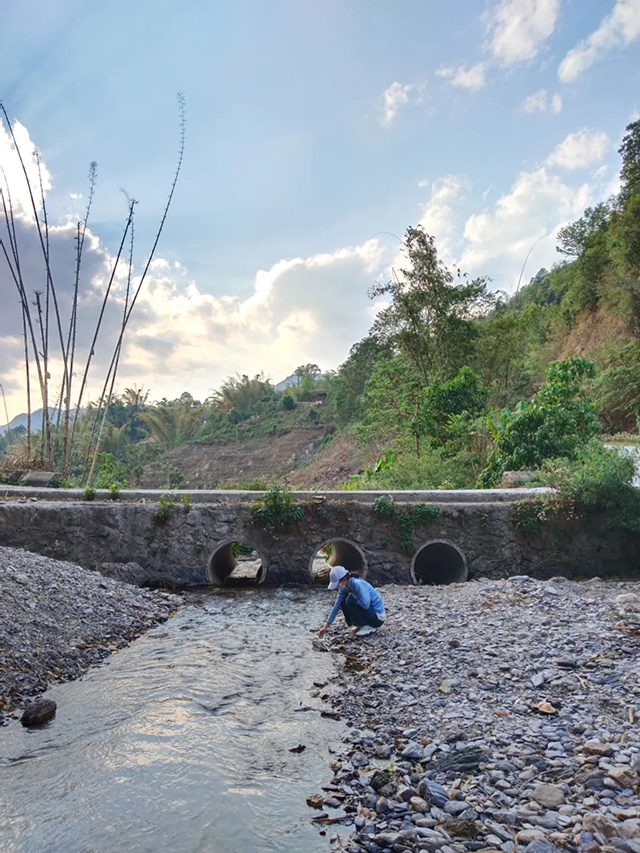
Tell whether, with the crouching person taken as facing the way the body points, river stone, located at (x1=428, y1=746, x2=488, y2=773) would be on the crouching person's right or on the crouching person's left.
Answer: on the crouching person's left

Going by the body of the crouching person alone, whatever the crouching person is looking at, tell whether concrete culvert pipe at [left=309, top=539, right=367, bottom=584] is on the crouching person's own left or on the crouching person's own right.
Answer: on the crouching person's own right

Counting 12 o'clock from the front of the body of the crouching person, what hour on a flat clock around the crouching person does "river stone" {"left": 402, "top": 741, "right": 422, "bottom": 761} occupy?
The river stone is roughly at 9 o'clock from the crouching person.

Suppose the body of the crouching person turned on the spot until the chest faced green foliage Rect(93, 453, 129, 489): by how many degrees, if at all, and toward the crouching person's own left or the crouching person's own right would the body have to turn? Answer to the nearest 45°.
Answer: approximately 45° to the crouching person's own right

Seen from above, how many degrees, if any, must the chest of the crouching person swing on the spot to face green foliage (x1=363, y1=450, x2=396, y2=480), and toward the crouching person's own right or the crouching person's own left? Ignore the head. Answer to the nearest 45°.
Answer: approximately 90° to the crouching person's own right

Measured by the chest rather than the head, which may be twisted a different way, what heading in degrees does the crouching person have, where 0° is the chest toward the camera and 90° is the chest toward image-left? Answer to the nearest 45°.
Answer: approximately 90°

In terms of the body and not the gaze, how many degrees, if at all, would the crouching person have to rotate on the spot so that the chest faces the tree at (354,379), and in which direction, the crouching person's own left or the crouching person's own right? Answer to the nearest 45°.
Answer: approximately 90° to the crouching person's own right

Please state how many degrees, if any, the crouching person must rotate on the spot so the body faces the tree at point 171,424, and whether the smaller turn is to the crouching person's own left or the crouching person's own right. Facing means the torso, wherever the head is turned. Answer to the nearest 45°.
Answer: approximately 90° to the crouching person's own right
